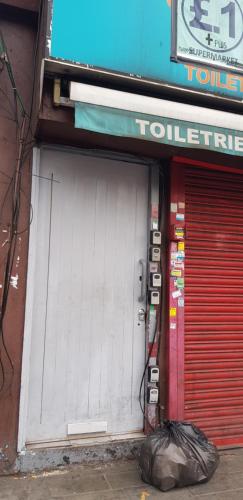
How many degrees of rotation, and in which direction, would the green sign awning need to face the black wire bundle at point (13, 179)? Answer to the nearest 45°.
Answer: approximately 90° to its right

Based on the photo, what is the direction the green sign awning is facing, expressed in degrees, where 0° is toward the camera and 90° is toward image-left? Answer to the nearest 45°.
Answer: approximately 0°
